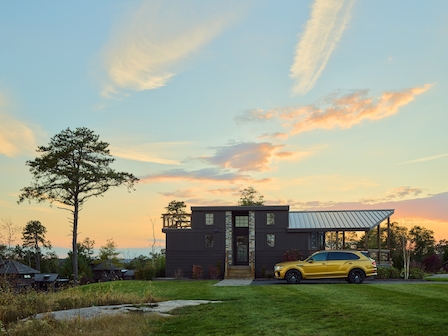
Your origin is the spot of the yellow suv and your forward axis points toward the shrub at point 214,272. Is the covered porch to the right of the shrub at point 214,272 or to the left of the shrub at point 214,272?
right

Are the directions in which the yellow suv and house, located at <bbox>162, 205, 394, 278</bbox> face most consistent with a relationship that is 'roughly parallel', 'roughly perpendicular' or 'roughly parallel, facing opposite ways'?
roughly perpendicular

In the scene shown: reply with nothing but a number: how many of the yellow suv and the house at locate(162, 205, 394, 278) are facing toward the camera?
1

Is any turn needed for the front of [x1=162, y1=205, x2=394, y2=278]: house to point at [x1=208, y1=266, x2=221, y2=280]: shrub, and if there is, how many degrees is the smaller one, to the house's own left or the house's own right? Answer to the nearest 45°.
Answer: approximately 45° to the house's own right

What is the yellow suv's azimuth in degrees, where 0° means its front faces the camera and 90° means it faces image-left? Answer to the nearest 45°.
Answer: approximately 90°

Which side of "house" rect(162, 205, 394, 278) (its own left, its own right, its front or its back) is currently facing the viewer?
front

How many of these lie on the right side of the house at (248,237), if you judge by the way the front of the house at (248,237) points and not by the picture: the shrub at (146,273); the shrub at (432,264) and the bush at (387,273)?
1

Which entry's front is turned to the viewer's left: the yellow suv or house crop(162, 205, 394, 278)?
the yellow suv
